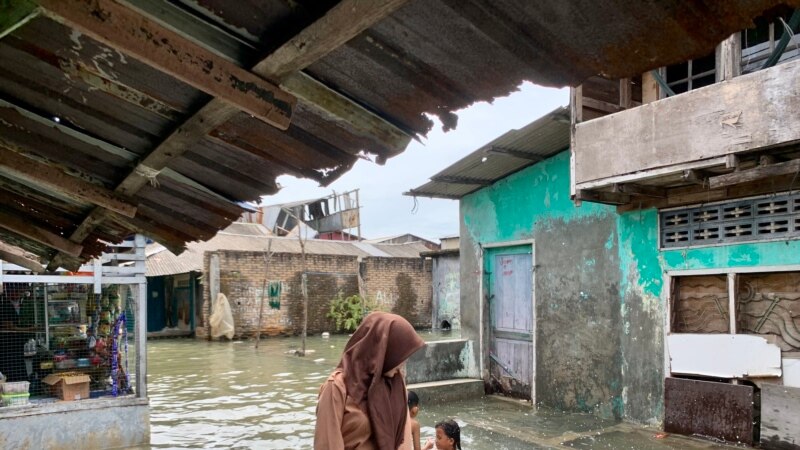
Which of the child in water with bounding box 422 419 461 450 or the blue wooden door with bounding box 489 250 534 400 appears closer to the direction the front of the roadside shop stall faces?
the child in water

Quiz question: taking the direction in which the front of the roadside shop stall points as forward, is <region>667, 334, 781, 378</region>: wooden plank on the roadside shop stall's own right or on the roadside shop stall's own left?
on the roadside shop stall's own left

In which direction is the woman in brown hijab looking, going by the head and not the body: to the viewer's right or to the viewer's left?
to the viewer's right

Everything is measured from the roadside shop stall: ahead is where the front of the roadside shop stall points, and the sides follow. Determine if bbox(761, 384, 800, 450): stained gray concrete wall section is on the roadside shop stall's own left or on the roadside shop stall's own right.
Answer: on the roadside shop stall's own left

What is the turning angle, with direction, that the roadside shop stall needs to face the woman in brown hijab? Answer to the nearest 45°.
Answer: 0° — it already faces them
